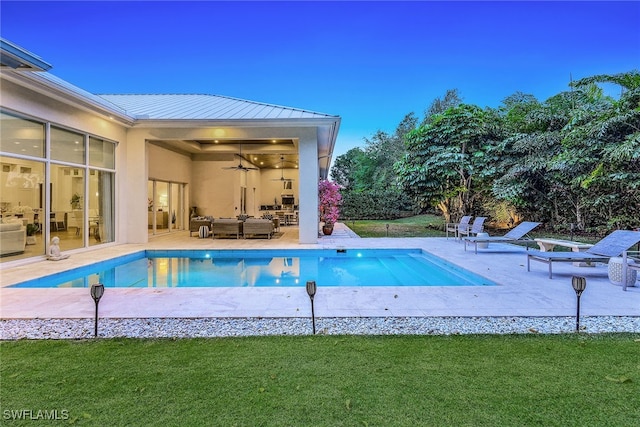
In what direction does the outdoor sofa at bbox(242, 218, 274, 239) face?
away from the camera

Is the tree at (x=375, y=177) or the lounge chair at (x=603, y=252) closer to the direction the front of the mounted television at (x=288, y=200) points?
the lounge chair

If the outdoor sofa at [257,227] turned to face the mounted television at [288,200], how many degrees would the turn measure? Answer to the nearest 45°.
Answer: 0° — it already faces it

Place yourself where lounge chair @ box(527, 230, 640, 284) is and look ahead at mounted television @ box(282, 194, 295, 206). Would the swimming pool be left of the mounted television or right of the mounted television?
left

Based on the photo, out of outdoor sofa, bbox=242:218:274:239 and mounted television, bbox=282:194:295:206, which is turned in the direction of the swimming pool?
the mounted television

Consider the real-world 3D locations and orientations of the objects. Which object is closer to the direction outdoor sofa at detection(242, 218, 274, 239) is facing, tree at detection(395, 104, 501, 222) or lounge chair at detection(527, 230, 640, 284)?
the tree

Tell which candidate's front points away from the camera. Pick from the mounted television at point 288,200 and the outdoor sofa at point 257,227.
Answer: the outdoor sofa

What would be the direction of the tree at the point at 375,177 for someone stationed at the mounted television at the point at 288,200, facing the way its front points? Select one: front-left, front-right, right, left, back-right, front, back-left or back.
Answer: back-left

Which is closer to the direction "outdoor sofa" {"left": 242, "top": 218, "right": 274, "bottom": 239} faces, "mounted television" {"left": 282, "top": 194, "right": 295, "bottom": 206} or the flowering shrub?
the mounted television

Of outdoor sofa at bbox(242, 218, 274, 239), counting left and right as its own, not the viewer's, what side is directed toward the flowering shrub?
right

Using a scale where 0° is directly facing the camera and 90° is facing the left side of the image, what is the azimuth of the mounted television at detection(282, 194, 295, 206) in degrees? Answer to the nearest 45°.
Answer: approximately 0°
